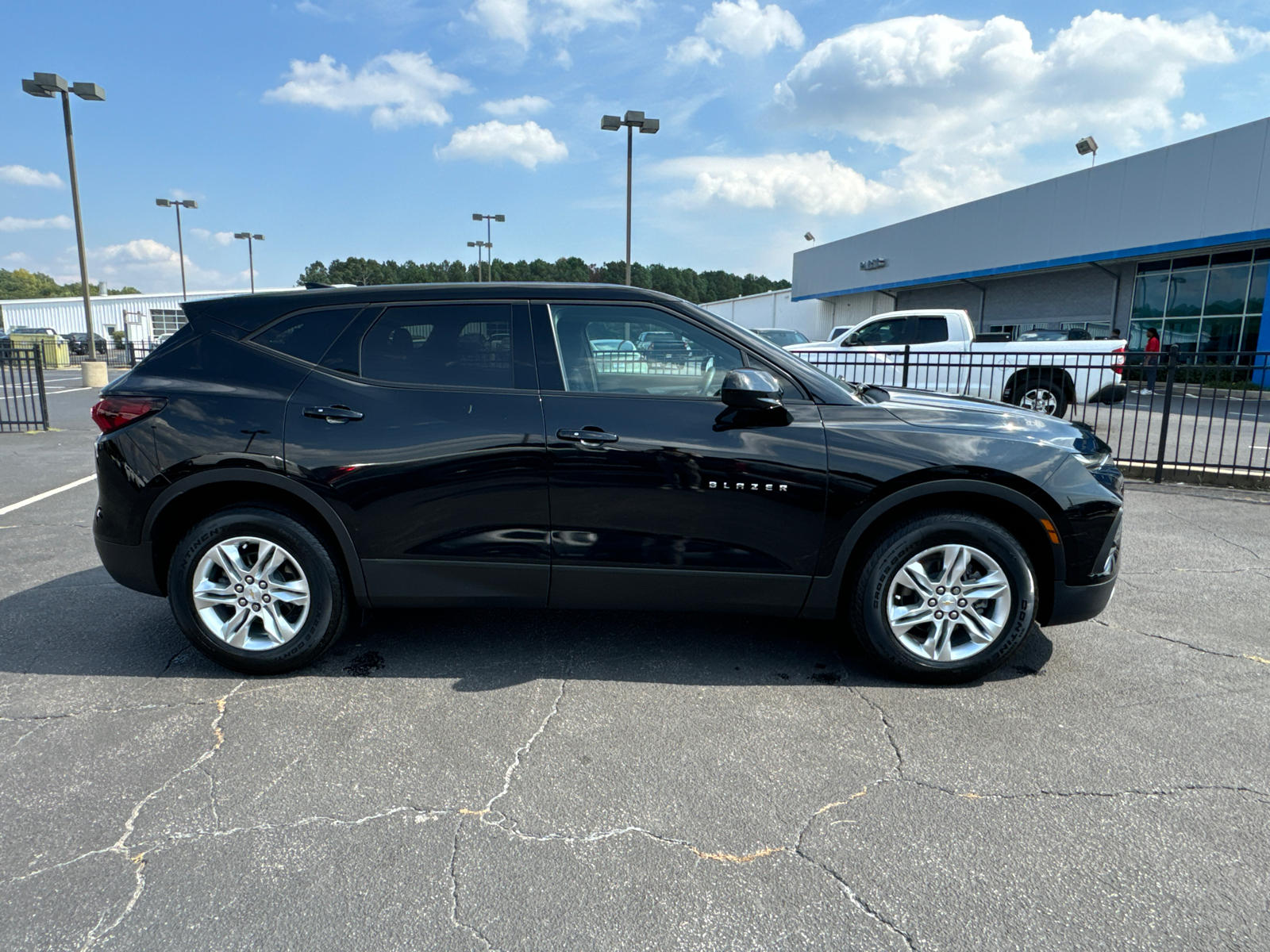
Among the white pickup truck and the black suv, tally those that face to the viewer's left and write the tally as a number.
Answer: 1

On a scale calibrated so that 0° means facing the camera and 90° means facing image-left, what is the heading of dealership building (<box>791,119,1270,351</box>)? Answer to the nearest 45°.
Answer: approximately 45°

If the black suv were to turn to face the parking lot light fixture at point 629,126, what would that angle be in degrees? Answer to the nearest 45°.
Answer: approximately 90° to its left

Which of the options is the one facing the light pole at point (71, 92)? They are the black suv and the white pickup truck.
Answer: the white pickup truck

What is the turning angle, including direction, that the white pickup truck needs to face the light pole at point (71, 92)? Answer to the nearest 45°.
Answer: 0° — it already faces it

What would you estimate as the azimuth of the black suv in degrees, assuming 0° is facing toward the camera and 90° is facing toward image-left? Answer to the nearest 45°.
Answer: approximately 270°

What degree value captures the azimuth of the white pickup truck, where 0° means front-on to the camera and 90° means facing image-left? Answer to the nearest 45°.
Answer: approximately 90°

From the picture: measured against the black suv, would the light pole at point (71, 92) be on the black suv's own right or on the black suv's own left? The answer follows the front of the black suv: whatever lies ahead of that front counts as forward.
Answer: on the black suv's own left
